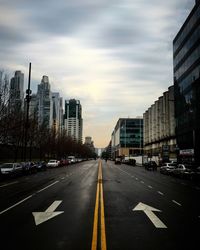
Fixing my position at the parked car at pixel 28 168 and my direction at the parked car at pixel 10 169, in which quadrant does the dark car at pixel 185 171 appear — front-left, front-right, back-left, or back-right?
front-left

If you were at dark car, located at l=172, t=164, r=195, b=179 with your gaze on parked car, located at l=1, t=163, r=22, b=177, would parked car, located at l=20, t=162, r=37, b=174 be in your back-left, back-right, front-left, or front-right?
front-right

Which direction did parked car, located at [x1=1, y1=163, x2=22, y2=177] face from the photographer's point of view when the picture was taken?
facing the viewer and to the left of the viewer

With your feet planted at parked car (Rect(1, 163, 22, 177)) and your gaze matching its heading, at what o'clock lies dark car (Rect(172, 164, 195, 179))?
The dark car is roughly at 8 o'clock from the parked car.

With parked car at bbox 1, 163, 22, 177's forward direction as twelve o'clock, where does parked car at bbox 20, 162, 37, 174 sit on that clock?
parked car at bbox 20, 162, 37, 174 is roughly at 5 o'clock from parked car at bbox 1, 163, 22, 177.
